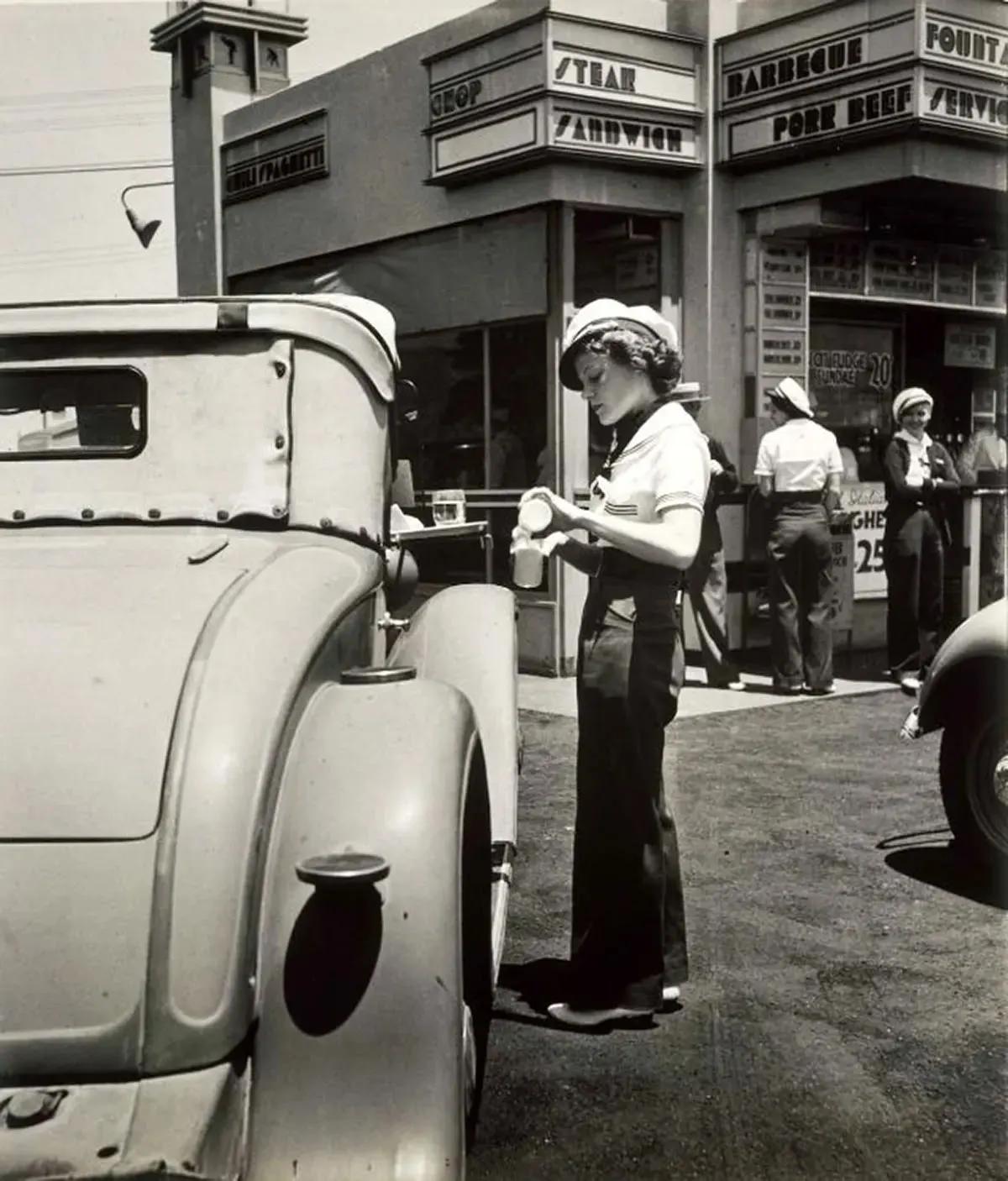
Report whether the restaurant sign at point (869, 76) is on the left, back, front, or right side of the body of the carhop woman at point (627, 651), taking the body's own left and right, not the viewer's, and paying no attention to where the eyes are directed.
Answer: right

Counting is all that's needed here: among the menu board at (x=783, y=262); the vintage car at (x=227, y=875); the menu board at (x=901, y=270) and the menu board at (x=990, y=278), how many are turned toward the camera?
3

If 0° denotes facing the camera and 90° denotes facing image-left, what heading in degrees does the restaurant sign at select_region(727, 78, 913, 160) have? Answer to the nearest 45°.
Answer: approximately 45°

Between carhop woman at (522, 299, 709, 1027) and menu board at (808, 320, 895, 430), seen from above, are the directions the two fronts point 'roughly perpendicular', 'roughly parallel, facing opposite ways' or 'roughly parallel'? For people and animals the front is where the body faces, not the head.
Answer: roughly perpendicular

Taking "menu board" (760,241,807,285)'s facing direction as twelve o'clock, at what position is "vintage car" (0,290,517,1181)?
The vintage car is roughly at 12 o'clock from the menu board.

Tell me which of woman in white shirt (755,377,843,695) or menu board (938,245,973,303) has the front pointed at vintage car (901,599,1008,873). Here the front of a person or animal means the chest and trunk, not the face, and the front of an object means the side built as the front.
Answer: the menu board

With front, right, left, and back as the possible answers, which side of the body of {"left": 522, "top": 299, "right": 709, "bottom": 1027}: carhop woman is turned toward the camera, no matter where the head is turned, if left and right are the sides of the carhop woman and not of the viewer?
left

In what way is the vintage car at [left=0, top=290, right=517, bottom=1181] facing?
away from the camera

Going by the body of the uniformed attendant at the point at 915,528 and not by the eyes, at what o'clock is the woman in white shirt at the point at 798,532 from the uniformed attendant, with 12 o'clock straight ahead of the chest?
The woman in white shirt is roughly at 2 o'clock from the uniformed attendant.

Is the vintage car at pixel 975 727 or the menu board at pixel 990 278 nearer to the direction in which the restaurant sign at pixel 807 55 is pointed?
the vintage car

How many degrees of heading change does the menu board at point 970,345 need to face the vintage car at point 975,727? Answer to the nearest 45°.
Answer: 0° — it already faces it
